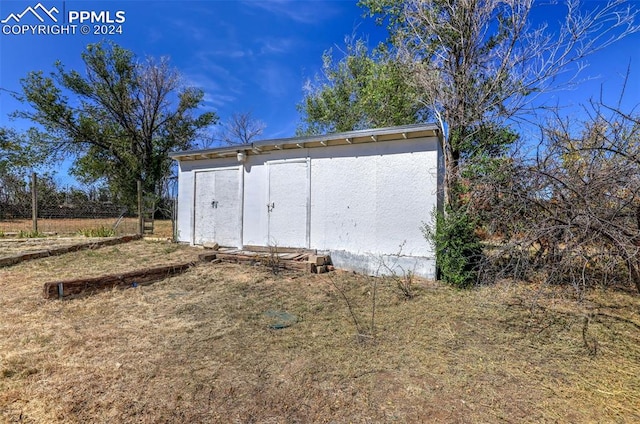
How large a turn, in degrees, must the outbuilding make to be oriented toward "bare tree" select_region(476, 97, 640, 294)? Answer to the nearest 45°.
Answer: approximately 90° to its left

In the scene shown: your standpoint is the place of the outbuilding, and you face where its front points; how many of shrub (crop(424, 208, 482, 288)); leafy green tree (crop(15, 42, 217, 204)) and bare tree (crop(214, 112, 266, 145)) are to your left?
1

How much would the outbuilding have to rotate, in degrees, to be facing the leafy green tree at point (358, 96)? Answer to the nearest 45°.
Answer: approximately 135° to its right

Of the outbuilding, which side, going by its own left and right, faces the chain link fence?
right

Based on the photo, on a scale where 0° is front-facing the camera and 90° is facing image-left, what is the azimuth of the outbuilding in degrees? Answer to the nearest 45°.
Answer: approximately 45°

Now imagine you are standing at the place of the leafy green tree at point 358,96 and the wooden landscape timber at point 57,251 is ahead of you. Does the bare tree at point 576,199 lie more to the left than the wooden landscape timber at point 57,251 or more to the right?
left

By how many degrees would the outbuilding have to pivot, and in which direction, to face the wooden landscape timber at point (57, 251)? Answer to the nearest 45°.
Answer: approximately 45° to its right

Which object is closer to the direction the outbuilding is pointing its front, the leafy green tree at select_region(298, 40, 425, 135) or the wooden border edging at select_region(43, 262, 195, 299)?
the wooden border edging

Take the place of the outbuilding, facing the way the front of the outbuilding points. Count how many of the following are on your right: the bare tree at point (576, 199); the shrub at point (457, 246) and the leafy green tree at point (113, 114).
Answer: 1
